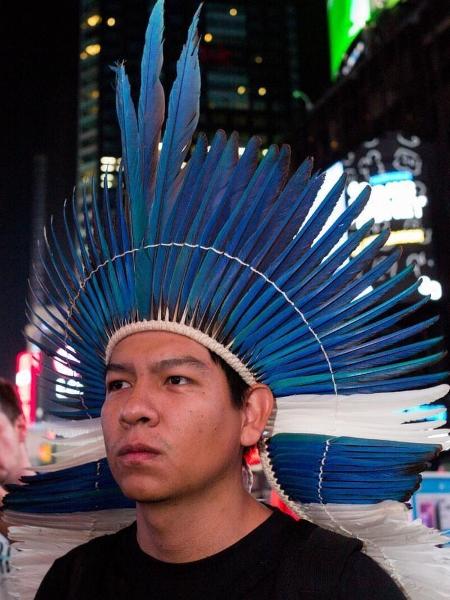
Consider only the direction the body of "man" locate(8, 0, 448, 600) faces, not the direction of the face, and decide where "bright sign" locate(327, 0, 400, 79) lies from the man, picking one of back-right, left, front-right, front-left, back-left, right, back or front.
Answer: back-right

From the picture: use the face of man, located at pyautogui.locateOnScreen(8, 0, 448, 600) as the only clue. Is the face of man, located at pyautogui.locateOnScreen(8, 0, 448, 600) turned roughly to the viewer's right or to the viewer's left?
to the viewer's left

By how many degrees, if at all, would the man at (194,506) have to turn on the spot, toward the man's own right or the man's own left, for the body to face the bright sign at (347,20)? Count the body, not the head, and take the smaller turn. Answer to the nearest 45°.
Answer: approximately 135° to the man's own right

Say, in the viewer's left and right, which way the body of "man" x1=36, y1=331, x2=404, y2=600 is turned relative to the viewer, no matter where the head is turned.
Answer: facing the viewer and to the left of the viewer
